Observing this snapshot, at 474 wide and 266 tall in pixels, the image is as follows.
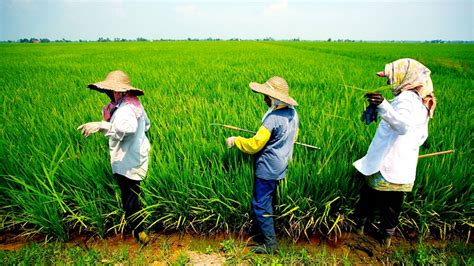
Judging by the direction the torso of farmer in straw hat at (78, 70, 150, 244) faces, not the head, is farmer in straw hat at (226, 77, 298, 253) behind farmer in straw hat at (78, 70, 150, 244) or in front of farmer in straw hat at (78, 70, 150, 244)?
behind

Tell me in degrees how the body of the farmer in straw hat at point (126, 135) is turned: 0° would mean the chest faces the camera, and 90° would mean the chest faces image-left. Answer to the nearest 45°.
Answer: approximately 90°

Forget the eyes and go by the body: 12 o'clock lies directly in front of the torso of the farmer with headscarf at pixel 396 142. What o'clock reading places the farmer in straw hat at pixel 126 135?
The farmer in straw hat is roughly at 11 o'clock from the farmer with headscarf.

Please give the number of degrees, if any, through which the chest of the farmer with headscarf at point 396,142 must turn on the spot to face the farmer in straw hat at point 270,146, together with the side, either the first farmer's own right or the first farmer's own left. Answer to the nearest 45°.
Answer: approximately 45° to the first farmer's own left

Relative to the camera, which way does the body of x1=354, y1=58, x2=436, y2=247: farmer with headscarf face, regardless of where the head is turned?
to the viewer's left
